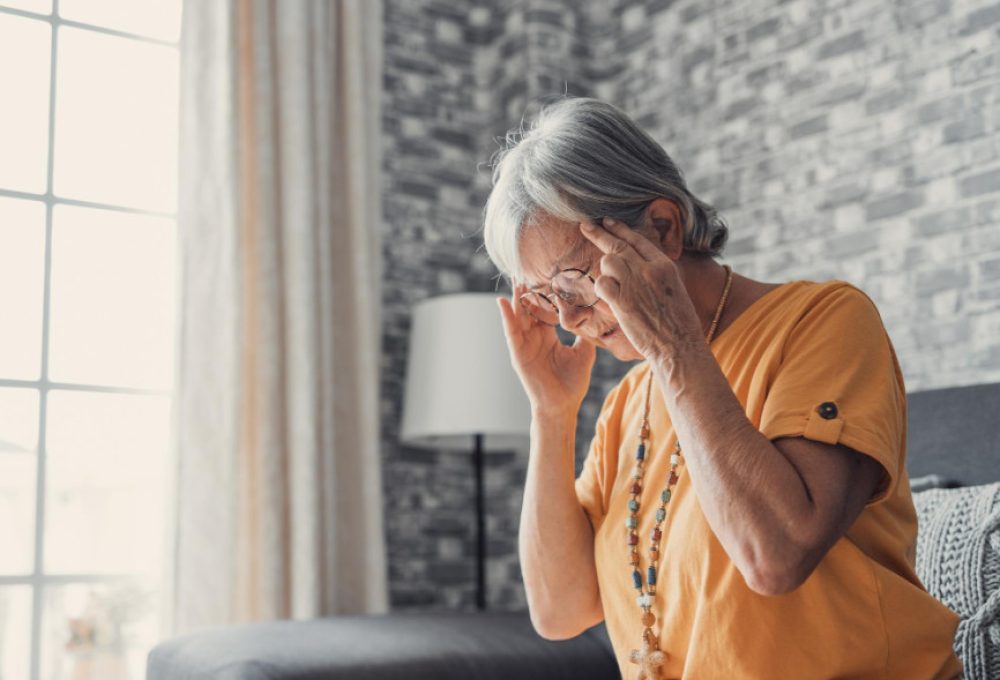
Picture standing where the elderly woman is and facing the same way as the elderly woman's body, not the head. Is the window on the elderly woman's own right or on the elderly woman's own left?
on the elderly woman's own right

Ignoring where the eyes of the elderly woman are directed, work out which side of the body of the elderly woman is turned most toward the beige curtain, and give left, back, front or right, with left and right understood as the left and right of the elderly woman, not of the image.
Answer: right

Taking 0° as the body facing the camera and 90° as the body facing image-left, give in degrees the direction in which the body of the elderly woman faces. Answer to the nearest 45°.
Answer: approximately 45°

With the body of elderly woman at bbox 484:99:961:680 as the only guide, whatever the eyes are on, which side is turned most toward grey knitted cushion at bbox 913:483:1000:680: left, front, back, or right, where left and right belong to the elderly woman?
back

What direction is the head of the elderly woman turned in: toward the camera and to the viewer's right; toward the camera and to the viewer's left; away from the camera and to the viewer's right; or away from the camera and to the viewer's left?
toward the camera and to the viewer's left
